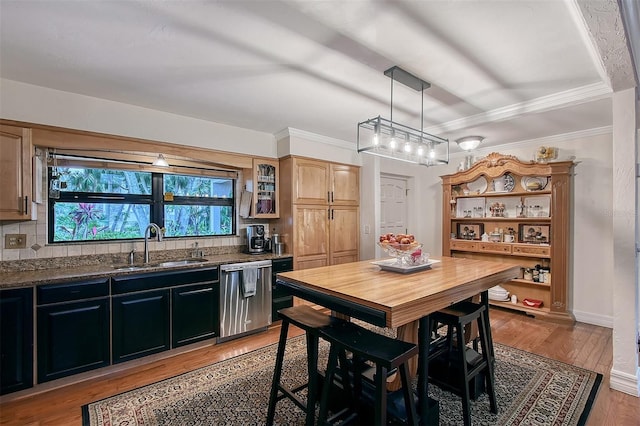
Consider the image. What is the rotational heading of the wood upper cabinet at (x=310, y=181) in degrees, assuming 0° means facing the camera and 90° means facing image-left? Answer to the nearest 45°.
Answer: approximately 315°

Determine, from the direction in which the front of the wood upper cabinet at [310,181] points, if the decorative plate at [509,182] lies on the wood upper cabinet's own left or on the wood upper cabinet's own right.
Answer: on the wood upper cabinet's own left

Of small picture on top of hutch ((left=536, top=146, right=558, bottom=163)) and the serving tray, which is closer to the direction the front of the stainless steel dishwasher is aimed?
the serving tray

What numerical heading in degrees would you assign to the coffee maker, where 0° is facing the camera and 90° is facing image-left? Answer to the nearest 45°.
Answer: approximately 315°

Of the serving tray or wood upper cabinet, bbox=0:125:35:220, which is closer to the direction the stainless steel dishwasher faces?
the serving tray

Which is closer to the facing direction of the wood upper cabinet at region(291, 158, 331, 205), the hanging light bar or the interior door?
the hanging light bar
